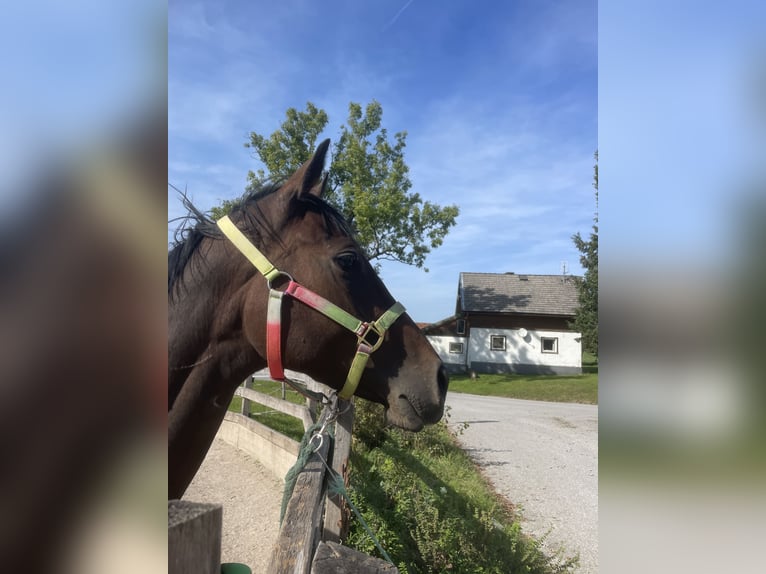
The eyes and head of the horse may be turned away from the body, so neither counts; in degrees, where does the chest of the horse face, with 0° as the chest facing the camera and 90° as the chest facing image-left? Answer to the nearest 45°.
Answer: approximately 270°

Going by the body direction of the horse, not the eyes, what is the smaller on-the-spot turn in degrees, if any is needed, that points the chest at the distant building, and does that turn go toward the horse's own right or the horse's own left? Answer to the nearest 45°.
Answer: approximately 45° to the horse's own left

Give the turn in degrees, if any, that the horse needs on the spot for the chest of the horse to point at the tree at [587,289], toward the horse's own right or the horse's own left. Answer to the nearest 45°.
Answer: approximately 45° to the horse's own left

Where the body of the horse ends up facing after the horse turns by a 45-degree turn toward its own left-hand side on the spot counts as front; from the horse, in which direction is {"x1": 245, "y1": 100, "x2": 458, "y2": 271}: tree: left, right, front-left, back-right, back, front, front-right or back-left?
front-left

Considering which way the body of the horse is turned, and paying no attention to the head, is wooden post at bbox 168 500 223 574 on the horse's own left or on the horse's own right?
on the horse's own right
